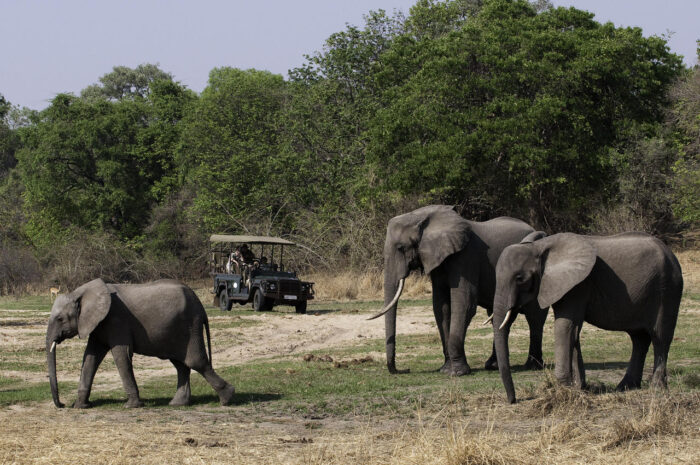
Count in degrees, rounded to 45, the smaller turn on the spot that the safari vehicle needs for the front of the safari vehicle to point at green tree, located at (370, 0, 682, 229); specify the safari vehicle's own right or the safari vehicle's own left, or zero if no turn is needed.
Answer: approximately 90° to the safari vehicle's own left

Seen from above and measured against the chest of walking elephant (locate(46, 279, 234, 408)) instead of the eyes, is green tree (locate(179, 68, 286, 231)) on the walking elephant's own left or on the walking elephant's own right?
on the walking elephant's own right

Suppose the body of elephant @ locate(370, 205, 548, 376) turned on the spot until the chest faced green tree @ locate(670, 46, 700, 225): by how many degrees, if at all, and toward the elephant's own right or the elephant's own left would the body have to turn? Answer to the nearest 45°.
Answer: approximately 135° to the elephant's own right

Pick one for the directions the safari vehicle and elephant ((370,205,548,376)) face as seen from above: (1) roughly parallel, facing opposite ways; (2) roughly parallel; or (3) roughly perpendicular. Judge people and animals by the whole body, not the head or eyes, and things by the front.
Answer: roughly perpendicular

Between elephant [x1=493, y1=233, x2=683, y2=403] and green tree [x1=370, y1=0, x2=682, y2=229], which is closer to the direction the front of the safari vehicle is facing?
the elephant

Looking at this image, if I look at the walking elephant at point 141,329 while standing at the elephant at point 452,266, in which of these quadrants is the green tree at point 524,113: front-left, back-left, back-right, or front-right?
back-right

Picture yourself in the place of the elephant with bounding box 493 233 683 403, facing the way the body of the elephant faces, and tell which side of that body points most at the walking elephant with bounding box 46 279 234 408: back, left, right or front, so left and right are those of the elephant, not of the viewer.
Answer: front

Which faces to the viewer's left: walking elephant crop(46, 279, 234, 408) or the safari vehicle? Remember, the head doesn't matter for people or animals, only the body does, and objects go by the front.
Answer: the walking elephant

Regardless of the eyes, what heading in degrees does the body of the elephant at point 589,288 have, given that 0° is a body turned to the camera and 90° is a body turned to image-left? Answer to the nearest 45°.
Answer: approximately 90°

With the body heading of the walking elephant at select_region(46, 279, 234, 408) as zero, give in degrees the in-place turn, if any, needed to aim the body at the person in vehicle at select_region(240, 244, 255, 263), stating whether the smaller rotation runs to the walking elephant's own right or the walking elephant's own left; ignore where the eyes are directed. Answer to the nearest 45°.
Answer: approximately 90° to the walking elephant's own right

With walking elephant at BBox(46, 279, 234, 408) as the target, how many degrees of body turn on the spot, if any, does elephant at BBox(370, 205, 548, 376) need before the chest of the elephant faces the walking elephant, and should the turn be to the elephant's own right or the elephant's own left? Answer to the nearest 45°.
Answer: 0° — it already faces it

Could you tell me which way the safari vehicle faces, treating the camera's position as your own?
facing the viewer and to the right of the viewer

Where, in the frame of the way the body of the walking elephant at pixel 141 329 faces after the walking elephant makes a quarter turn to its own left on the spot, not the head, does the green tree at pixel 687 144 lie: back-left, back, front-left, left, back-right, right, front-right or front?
back-left

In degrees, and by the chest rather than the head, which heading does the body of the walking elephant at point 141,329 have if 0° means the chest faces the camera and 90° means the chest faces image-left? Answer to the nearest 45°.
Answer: approximately 90°
